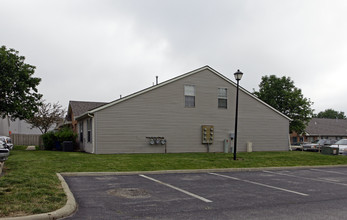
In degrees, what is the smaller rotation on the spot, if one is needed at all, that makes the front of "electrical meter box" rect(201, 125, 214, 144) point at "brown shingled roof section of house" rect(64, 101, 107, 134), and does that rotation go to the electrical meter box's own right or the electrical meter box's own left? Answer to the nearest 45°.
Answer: approximately 135° to the electrical meter box's own right

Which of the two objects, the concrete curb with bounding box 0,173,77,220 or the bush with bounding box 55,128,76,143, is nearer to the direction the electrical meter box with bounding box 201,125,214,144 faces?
the concrete curb

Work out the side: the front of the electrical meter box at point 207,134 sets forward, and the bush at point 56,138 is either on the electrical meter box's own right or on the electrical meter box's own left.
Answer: on the electrical meter box's own right

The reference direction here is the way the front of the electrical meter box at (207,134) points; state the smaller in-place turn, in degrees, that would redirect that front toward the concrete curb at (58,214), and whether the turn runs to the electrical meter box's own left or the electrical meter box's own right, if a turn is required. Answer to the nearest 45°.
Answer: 0° — it already faces it

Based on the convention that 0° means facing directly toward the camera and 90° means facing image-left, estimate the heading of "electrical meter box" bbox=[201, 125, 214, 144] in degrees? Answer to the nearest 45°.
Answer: approximately 0°

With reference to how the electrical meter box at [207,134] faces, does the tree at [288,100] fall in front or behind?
behind

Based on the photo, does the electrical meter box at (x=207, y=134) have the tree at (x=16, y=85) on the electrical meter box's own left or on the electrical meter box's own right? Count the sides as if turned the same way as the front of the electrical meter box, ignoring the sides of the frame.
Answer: on the electrical meter box's own right

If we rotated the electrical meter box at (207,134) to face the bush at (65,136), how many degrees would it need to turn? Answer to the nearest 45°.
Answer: approximately 90° to its right
